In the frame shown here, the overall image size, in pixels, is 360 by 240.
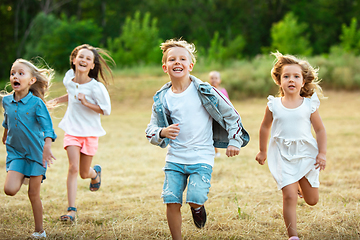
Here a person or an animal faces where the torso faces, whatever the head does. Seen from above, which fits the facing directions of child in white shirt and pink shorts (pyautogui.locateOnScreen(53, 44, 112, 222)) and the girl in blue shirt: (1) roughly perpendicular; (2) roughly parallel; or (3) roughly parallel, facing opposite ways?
roughly parallel

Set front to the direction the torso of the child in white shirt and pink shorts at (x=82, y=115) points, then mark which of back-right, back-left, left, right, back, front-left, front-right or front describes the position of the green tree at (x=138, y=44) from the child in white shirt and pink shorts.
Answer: back-right

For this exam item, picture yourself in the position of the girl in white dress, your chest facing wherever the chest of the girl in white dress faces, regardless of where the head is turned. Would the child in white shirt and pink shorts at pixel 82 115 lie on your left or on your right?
on your right

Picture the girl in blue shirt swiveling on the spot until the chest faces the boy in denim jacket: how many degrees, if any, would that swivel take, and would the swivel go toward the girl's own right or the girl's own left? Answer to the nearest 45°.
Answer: approximately 90° to the girl's own left

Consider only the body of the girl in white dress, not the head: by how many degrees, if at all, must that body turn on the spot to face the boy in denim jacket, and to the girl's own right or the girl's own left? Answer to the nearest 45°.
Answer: approximately 90° to the girl's own right

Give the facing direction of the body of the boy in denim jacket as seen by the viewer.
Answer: toward the camera

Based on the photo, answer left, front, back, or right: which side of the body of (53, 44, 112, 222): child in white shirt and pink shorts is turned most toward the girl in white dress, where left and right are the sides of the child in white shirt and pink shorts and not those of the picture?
left

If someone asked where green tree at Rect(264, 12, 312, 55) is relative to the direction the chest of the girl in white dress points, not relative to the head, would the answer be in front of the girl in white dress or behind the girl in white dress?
behind

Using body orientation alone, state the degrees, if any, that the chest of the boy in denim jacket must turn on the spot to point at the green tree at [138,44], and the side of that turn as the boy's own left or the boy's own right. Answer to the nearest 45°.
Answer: approximately 180°

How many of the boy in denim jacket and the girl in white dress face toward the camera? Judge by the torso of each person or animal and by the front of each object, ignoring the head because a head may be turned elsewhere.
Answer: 2

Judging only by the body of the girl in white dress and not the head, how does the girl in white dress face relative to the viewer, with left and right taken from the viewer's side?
facing the viewer

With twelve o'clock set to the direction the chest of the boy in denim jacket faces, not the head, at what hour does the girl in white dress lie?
The girl in white dress is roughly at 9 o'clock from the boy in denim jacket.
